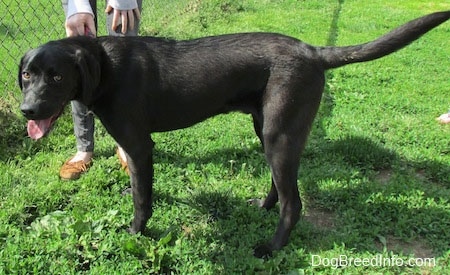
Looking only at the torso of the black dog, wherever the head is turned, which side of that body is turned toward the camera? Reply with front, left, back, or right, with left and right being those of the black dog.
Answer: left
